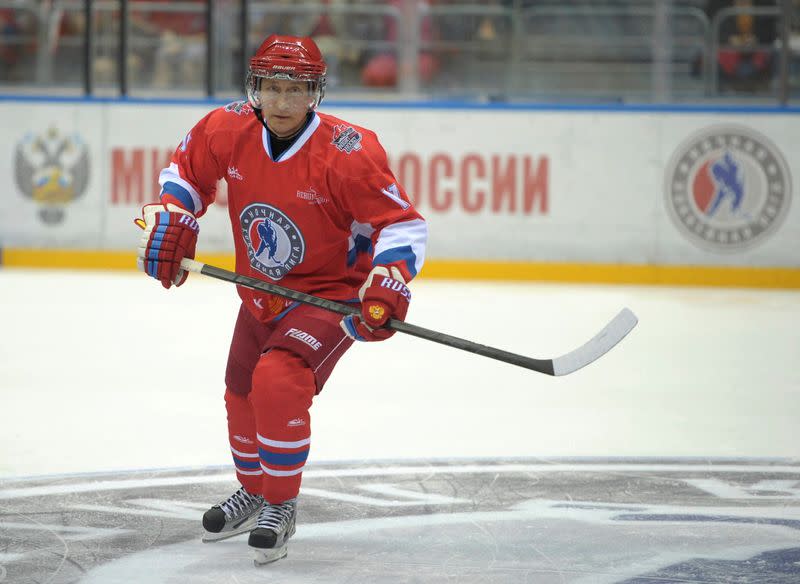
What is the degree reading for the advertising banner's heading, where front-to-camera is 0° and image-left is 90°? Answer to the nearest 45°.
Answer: approximately 0°

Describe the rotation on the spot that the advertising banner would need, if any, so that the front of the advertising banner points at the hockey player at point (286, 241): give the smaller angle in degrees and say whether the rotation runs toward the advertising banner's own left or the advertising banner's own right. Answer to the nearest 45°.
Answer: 0° — it already faces them
